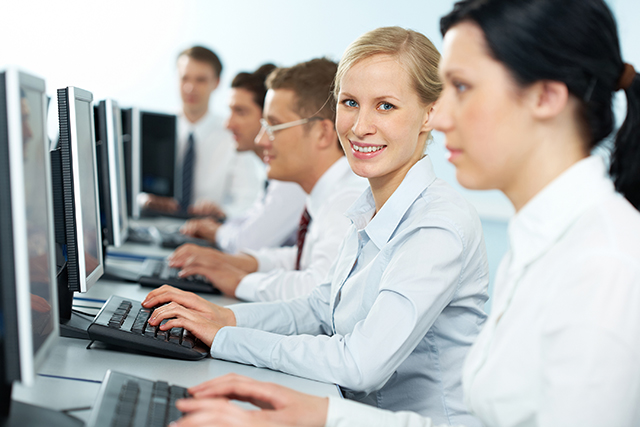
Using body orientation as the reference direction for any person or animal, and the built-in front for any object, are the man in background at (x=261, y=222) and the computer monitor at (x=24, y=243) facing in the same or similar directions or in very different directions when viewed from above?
very different directions

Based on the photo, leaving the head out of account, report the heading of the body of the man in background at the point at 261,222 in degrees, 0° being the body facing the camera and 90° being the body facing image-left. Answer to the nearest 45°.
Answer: approximately 90°

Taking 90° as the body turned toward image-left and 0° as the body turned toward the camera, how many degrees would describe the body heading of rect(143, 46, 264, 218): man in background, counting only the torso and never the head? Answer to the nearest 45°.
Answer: approximately 45°

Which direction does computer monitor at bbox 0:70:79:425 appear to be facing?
to the viewer's right

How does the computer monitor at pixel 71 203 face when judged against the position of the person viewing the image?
facing to the right of the viewer

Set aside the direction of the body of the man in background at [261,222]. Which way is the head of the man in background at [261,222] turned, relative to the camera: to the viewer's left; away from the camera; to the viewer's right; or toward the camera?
to the viewer's left

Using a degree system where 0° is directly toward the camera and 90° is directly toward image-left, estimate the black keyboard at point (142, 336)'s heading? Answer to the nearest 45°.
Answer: approximately 270°

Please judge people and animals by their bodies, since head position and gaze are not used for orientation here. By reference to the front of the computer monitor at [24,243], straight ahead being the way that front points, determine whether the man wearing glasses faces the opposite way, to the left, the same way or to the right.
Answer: the opposite way

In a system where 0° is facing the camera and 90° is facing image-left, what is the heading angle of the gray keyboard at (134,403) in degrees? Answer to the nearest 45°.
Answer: approximately 270°

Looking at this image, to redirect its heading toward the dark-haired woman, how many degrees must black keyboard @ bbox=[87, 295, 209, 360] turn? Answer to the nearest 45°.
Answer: approximately 45° to its right
